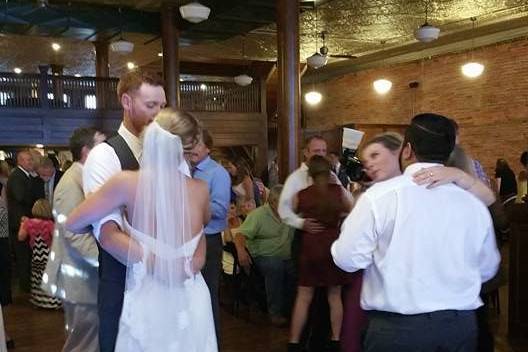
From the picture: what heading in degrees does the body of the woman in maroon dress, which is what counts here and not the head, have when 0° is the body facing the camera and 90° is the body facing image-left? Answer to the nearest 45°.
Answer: approximately 180°

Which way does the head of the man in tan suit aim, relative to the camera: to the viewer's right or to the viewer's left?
to the viewer's right

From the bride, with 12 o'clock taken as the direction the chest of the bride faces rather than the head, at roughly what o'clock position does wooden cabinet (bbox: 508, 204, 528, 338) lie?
The wooden cabinet is roughly at 2 o'clock from the bride.

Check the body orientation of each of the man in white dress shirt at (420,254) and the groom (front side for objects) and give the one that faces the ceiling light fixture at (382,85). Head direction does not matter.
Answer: the man in white dress shirt

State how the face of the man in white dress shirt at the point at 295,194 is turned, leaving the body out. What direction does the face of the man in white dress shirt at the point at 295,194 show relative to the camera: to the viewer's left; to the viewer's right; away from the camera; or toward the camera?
toward the camera

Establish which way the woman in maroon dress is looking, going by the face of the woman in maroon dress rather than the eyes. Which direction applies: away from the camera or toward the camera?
away from the camera

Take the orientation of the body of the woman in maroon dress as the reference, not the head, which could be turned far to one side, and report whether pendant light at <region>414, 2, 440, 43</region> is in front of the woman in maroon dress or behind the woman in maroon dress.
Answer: in front

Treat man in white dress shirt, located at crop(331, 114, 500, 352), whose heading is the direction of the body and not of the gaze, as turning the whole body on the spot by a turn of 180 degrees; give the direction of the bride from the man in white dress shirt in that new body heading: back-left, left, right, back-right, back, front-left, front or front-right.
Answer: right

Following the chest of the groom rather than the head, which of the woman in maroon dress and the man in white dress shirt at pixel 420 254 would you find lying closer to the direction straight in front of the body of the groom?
the man in white dress shirt

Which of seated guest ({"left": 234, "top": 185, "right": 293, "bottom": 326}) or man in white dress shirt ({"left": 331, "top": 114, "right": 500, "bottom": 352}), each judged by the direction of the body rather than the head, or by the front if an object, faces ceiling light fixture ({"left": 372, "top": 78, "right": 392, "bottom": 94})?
the man in white dress shirt

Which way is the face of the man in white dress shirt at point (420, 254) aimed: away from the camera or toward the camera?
away from the camera

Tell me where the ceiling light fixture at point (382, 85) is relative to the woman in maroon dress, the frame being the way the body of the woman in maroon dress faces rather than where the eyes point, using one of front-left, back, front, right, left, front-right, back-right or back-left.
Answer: front

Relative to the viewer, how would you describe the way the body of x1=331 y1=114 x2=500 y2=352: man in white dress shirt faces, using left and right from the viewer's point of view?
facing away from the viewer

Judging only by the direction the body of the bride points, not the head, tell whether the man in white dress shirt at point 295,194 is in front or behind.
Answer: in front

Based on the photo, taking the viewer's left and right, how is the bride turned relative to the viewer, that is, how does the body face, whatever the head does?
facing away from the viewer

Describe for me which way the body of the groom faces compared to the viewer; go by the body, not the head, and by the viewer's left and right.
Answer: facing the viewer and to the right of the viewer
